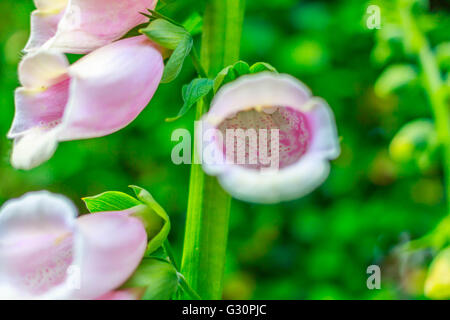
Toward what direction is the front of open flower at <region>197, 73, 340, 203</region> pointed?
toward the camera
